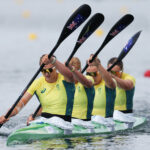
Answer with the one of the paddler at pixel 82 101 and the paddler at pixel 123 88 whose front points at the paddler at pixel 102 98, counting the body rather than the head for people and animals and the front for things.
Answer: the paddler at pixel 123 88

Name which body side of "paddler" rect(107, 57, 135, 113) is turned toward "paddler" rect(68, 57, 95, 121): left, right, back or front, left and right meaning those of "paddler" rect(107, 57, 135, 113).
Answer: front

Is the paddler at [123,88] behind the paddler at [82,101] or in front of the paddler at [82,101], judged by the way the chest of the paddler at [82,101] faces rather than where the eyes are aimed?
behind

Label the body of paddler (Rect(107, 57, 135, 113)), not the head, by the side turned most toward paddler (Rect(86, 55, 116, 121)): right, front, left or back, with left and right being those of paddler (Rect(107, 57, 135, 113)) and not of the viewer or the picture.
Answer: front

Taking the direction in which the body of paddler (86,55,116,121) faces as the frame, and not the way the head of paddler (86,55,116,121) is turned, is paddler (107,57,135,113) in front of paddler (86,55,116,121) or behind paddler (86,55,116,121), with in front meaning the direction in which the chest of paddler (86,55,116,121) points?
behind

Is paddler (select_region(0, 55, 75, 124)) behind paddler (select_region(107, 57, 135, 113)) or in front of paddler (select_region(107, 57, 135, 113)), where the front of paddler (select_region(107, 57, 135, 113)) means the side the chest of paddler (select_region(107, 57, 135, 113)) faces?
in front

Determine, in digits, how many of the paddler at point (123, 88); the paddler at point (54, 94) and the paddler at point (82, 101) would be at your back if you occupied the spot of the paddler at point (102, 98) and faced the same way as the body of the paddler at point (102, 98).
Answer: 1

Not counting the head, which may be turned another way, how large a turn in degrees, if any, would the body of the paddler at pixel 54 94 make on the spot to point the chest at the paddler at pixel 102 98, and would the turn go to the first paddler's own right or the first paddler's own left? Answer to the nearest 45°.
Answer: approximately 180°

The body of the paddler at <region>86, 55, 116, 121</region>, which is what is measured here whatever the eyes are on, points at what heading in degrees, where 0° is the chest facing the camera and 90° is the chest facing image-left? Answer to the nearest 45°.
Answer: approximately 45°

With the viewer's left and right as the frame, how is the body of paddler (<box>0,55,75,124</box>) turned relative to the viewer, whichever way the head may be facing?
facing the viewer and to the left of the viewer

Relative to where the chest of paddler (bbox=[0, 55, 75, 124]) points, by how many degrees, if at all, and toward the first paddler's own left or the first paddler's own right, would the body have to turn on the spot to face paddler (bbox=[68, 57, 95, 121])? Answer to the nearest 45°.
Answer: approximately 180°

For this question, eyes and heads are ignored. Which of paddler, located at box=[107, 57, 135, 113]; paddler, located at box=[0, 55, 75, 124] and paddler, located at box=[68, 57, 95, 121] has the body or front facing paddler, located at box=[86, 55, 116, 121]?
paddler, located at box=[107, 57, 135, 113]
